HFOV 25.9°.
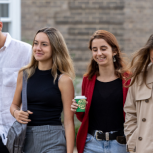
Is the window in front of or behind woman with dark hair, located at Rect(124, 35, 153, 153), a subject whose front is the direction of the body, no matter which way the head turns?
behind

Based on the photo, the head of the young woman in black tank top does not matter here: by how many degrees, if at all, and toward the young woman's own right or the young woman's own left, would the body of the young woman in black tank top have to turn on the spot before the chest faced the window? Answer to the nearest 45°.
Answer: approximately 135° to the young woman's own right

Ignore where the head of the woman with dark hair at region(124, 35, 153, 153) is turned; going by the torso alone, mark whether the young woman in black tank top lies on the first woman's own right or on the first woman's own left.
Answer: on the first woman's own right

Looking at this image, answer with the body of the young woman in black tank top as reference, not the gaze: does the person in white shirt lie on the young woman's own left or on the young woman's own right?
on the young woman's own right

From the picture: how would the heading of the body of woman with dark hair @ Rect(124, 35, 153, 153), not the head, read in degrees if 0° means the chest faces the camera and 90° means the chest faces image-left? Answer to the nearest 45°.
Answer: approximately 0°

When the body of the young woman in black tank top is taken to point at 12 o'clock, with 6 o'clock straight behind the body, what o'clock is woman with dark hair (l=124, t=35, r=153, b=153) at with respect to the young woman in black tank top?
The woman with dark hair is roughly at 8 o'clock from the young woman in black tank top.

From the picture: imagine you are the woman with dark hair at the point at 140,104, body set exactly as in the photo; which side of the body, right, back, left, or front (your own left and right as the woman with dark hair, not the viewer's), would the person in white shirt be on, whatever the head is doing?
right

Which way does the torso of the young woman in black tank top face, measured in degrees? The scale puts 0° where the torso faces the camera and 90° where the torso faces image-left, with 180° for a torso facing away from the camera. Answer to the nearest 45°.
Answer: approximately 45°
